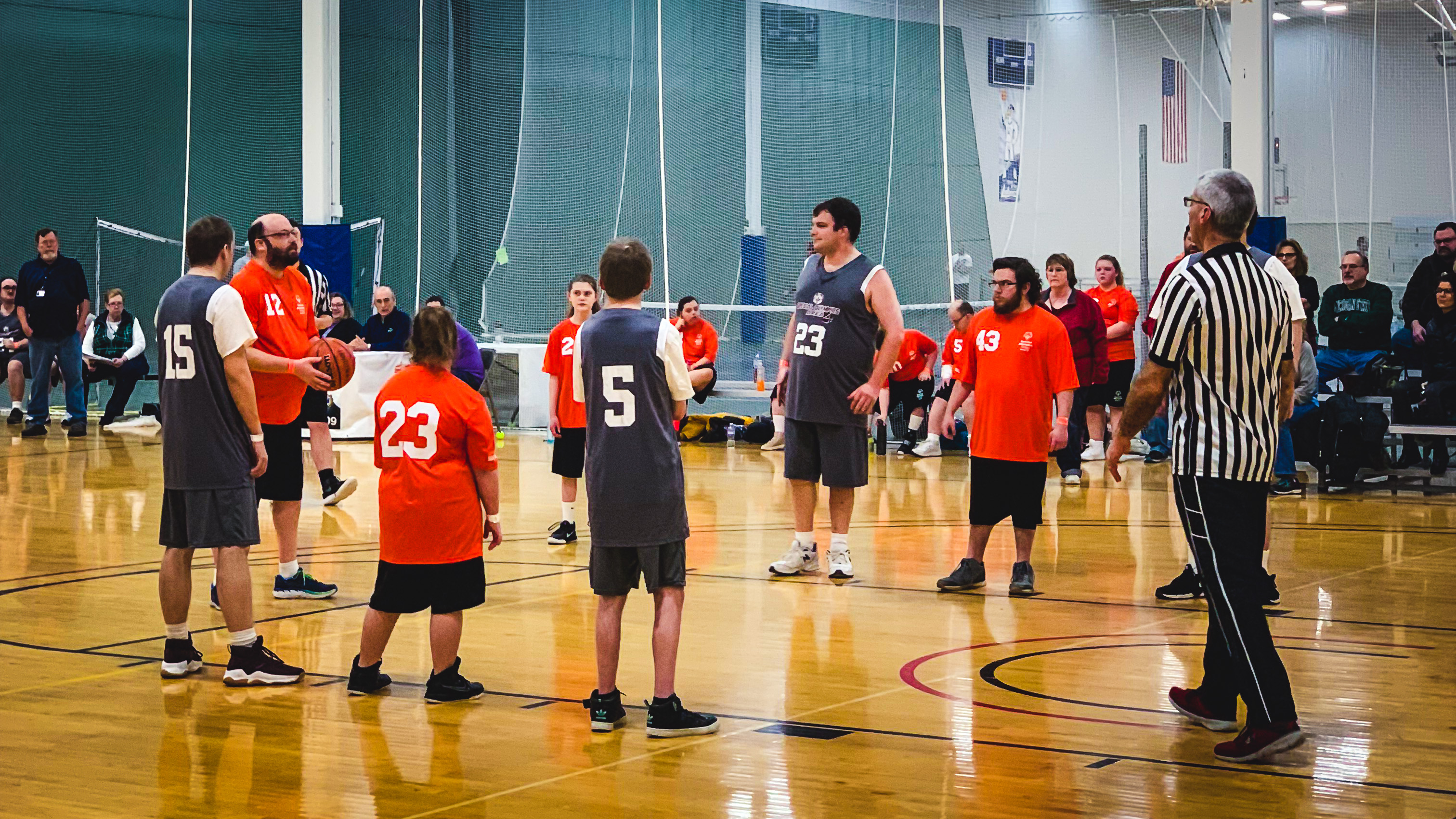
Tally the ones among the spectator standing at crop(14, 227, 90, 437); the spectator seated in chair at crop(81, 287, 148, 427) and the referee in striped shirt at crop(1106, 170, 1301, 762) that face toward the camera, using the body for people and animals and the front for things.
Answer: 2

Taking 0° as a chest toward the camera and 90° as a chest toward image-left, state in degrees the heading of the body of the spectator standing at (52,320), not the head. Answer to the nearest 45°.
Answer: approximately 0°

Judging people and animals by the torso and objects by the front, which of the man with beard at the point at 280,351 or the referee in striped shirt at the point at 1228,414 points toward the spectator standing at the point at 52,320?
the referee in striped shirt

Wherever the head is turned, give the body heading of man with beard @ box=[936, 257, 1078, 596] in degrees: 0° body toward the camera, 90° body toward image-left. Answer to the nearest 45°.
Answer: approximately 45°
